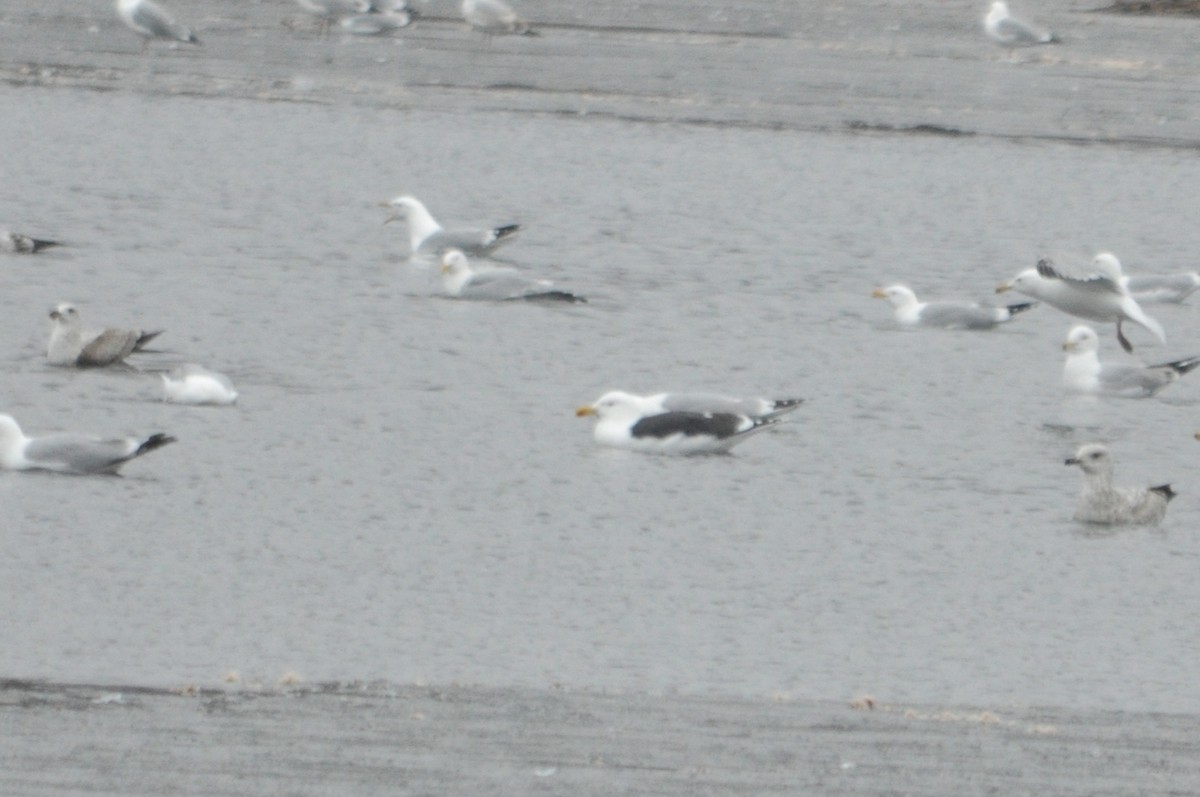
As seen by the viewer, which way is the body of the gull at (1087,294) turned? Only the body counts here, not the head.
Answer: to the viewer's left

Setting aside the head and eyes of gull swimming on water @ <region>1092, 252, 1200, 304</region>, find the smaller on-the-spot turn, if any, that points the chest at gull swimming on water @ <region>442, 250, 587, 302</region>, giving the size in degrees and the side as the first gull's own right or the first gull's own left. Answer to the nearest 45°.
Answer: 0° — it already faces it

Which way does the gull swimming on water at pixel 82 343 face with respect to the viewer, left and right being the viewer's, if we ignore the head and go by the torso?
facing to the left of the viewer

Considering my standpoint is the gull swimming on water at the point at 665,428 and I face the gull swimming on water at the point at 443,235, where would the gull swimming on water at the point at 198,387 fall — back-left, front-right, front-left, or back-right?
front-left

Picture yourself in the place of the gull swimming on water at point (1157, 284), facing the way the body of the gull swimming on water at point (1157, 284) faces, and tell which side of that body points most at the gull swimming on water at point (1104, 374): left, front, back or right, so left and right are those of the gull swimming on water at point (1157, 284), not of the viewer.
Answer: left

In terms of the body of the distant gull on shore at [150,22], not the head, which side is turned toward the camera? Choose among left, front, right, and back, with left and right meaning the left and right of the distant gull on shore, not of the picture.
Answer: left

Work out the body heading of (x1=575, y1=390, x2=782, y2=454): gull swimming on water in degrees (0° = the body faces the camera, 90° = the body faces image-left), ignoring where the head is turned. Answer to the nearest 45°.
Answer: approximately 90°

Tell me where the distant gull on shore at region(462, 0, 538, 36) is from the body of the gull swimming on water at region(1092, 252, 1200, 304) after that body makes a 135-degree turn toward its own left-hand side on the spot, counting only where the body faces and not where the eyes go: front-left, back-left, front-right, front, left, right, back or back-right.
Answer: back

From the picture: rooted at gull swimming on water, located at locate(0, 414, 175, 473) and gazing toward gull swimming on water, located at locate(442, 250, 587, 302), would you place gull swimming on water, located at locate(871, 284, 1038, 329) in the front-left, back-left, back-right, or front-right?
front-right

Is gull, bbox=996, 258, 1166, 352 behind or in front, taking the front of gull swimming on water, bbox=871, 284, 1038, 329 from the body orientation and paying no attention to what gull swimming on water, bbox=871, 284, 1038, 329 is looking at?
behind

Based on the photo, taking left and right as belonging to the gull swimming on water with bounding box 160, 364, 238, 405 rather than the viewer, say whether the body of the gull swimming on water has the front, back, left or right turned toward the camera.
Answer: left

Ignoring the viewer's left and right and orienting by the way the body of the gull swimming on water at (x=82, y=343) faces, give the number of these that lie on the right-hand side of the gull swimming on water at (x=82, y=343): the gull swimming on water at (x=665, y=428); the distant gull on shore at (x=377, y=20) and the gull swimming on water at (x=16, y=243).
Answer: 2

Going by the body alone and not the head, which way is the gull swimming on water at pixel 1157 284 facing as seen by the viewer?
to the viewer's left

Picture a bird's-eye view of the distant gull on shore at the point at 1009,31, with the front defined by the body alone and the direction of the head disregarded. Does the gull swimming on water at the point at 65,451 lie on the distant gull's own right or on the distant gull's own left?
on the distant gull's own left

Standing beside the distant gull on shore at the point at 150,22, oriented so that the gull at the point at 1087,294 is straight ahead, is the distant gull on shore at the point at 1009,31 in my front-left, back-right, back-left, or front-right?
front-left

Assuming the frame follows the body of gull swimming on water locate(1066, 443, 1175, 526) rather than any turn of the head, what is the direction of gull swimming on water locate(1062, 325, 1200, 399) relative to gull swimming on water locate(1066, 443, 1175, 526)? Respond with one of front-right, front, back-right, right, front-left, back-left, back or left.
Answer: right

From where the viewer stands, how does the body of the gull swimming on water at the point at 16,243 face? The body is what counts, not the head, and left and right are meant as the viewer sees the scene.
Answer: facing to the left of the viewer
